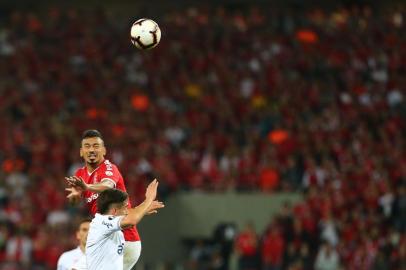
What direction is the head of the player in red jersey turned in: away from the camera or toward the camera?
toward the camera

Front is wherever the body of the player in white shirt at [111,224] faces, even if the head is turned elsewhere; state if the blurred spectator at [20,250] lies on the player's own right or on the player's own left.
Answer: on the player's own left

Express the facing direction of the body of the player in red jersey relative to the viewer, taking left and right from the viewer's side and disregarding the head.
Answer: facing the viewer and to the left of the viewer
